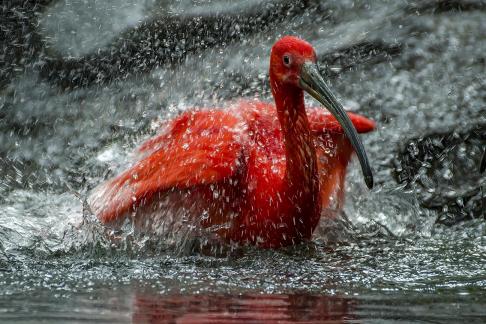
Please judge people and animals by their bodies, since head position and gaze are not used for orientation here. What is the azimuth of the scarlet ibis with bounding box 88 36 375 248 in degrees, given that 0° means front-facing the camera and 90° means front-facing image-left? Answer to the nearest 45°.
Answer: approximately 315°
